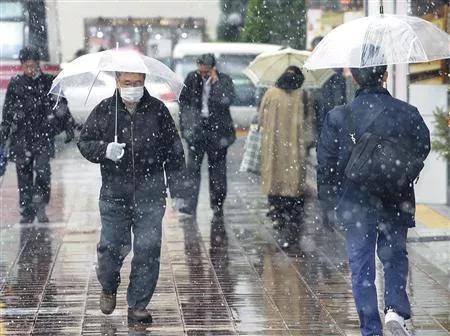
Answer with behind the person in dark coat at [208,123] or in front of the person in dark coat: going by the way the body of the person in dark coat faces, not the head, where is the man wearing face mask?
in front

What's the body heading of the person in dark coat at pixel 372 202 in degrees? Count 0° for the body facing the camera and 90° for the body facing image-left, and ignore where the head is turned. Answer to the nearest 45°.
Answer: approximately 180°

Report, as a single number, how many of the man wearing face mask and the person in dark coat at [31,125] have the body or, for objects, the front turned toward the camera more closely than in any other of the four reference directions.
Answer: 2

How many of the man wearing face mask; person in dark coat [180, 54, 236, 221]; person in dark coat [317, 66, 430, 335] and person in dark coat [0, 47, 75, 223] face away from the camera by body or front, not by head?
1

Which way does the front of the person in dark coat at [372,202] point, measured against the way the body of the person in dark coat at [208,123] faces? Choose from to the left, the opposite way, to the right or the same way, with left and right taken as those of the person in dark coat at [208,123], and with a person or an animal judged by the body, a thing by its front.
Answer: the opposite way

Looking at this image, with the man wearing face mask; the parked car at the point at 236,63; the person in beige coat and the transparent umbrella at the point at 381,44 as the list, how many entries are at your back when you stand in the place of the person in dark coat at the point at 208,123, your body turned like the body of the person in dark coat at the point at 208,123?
1

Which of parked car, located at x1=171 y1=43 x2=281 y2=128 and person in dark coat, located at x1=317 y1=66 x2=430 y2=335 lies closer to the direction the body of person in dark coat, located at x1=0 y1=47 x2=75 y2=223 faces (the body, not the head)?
the person in dark coat

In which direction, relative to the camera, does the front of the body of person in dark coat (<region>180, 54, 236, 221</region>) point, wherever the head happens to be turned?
toward the camera

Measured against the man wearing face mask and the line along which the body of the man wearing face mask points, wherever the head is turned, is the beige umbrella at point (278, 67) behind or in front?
behind
